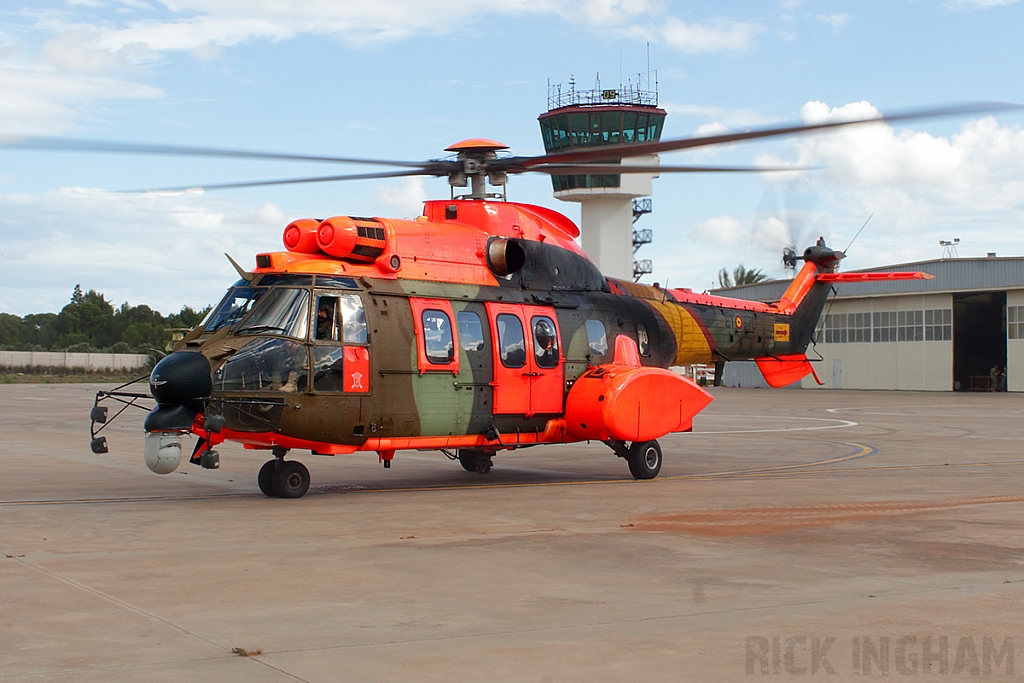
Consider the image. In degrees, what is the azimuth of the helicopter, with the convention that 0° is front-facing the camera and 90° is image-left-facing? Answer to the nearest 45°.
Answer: approximately 45°
